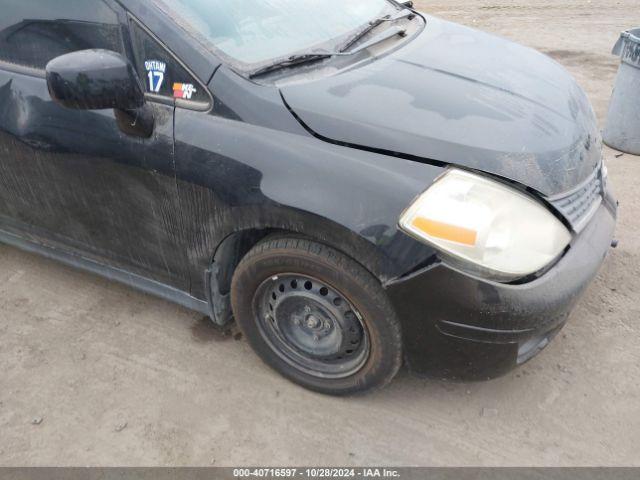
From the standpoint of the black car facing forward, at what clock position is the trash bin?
The trash bin is roughly at 9 o'clock from the black car.

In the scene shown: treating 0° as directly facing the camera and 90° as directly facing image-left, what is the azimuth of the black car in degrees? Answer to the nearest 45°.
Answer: approximately 315°
